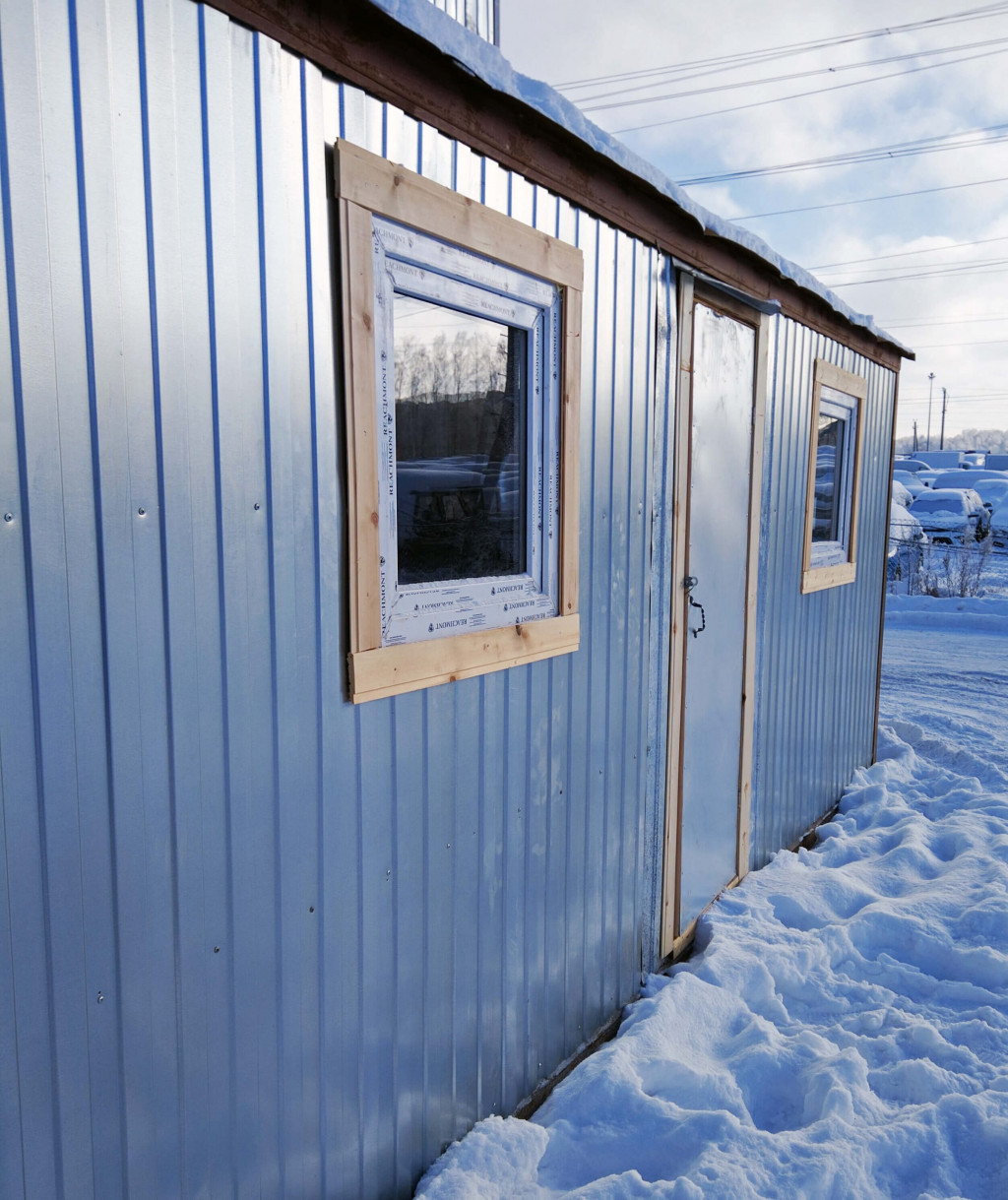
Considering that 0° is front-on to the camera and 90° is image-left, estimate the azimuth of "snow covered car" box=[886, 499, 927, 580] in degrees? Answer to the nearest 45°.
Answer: approximately 315°

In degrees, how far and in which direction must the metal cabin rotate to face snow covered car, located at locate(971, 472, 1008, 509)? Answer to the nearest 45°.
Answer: approximately 90° to its left

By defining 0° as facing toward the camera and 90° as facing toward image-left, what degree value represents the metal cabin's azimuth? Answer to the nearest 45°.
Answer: approximately 315°

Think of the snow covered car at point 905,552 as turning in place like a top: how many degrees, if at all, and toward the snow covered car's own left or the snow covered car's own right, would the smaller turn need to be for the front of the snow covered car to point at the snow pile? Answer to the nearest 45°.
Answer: approximately 45° to the snow covered car's own right

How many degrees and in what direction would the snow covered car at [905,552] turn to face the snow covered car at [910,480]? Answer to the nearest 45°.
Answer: approximately 135° to its left

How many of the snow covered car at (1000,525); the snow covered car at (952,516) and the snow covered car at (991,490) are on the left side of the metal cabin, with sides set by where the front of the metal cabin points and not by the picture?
3

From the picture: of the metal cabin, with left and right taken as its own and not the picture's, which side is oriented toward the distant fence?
left

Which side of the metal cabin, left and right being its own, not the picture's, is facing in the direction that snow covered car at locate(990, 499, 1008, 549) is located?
left

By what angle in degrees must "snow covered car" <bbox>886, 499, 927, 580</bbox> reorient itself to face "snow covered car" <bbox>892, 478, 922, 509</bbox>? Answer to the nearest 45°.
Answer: approximately 135° to its left

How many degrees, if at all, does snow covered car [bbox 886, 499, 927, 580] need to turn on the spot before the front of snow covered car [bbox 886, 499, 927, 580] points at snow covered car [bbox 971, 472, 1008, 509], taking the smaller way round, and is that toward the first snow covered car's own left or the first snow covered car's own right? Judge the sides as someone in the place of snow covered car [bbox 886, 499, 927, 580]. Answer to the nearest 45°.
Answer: approximately 135° to the first snow covered car's own left
